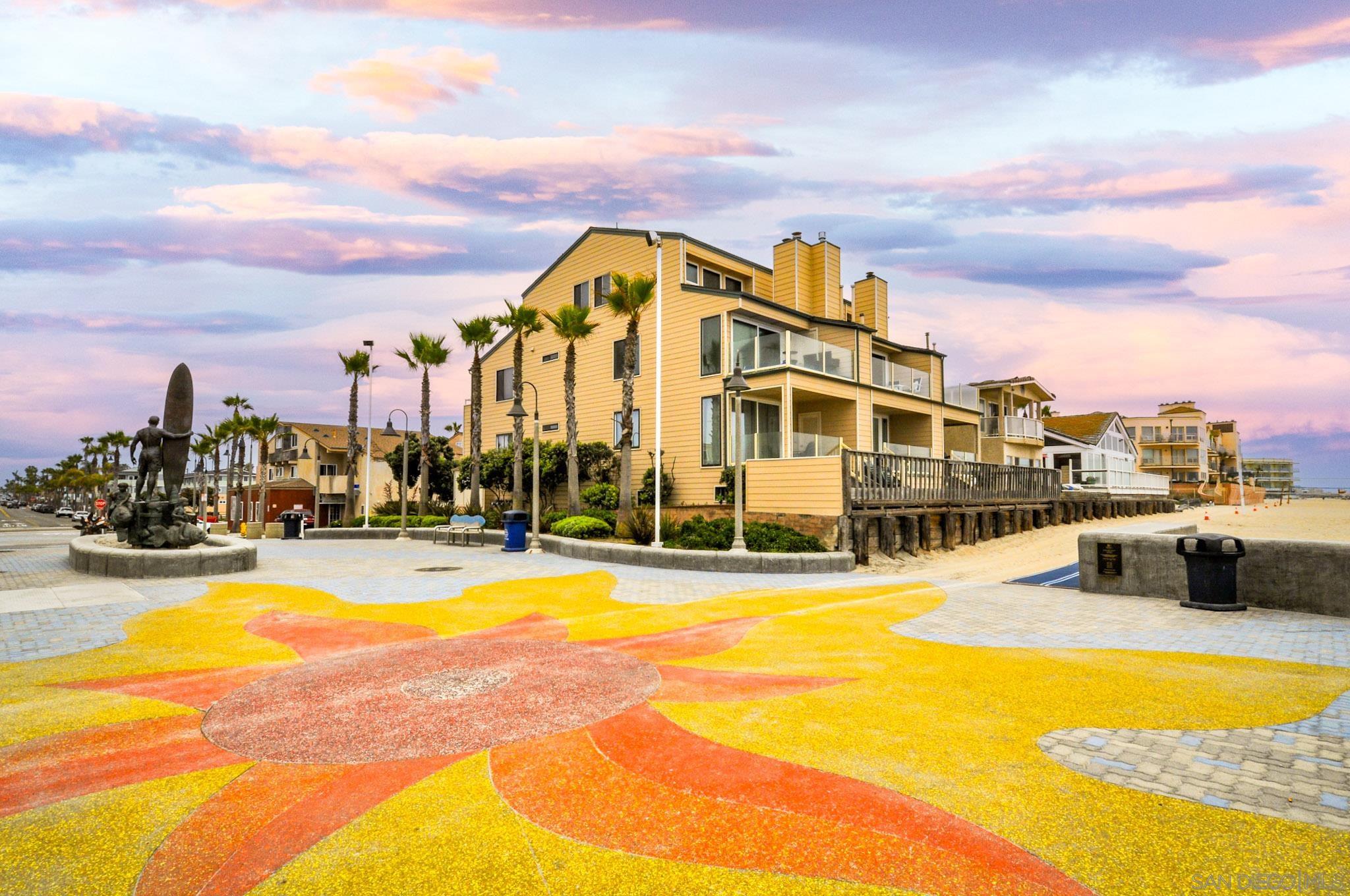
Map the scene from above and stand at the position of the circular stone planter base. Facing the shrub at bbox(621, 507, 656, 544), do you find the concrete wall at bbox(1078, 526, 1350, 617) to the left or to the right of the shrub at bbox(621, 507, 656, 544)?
right

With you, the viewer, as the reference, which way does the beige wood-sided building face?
facing the viewer and to the right of the viewer

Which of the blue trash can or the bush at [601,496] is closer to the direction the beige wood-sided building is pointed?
the blue trash can

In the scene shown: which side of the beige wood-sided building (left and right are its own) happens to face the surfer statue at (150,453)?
right

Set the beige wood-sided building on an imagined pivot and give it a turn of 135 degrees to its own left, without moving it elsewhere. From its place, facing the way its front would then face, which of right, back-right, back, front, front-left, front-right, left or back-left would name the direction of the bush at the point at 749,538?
back

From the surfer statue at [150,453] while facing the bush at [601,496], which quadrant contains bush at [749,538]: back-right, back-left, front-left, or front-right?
front-right

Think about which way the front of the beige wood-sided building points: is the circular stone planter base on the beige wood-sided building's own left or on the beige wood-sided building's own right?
on the beige wood-sided building's own right

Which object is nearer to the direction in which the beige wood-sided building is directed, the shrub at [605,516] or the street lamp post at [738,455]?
the street lamp post

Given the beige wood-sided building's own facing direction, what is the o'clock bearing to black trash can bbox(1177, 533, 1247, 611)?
The black trash can is roughly at 1 o'clock from the beige wood-sided building.

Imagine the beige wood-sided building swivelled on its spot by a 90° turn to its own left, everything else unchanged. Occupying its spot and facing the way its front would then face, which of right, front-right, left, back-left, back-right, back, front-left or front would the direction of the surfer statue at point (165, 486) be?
back
